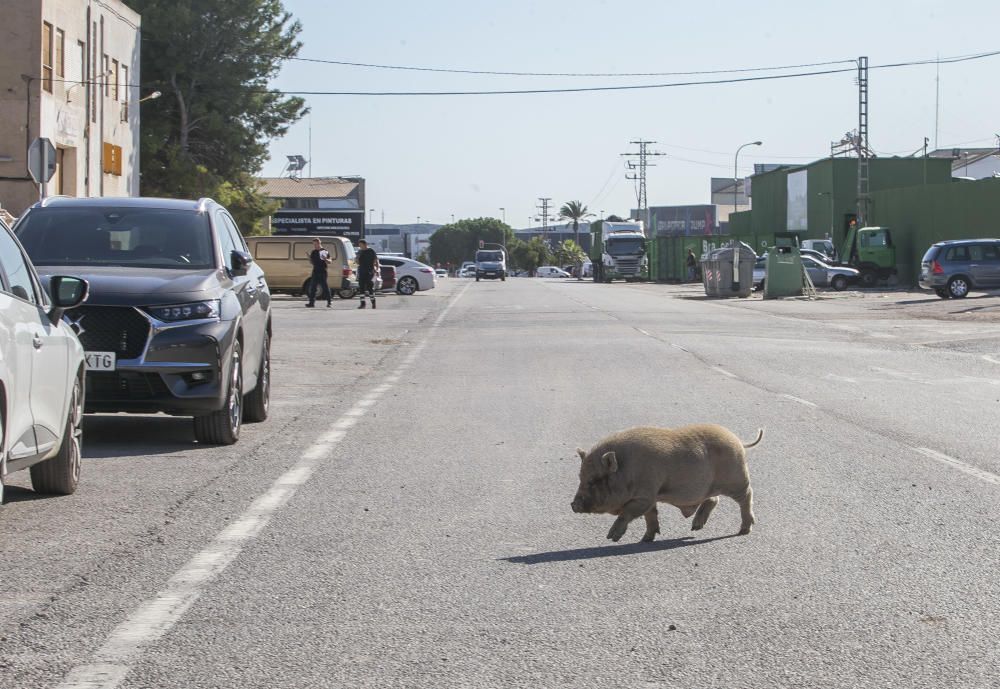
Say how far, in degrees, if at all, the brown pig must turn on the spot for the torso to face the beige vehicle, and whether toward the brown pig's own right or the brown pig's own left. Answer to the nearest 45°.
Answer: approximately 90° to the brown pig's own right

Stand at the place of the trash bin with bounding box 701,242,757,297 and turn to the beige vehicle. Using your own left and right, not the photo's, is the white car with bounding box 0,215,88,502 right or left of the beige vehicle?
left

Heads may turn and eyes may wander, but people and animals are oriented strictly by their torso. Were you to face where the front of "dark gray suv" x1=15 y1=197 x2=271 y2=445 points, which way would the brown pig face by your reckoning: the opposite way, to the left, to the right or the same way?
to the right

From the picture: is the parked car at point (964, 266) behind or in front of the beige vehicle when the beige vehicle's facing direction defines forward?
behind

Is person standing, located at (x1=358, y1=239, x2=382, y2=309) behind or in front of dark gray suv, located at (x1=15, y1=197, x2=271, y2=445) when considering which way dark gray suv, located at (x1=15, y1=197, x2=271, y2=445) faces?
behind

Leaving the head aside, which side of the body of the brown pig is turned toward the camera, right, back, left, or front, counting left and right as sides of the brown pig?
left

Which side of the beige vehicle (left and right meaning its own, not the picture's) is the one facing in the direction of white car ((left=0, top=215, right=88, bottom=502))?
left

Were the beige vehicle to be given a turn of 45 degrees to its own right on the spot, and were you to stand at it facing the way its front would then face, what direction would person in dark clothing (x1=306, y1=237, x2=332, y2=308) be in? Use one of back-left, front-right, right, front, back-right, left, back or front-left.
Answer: back-left
